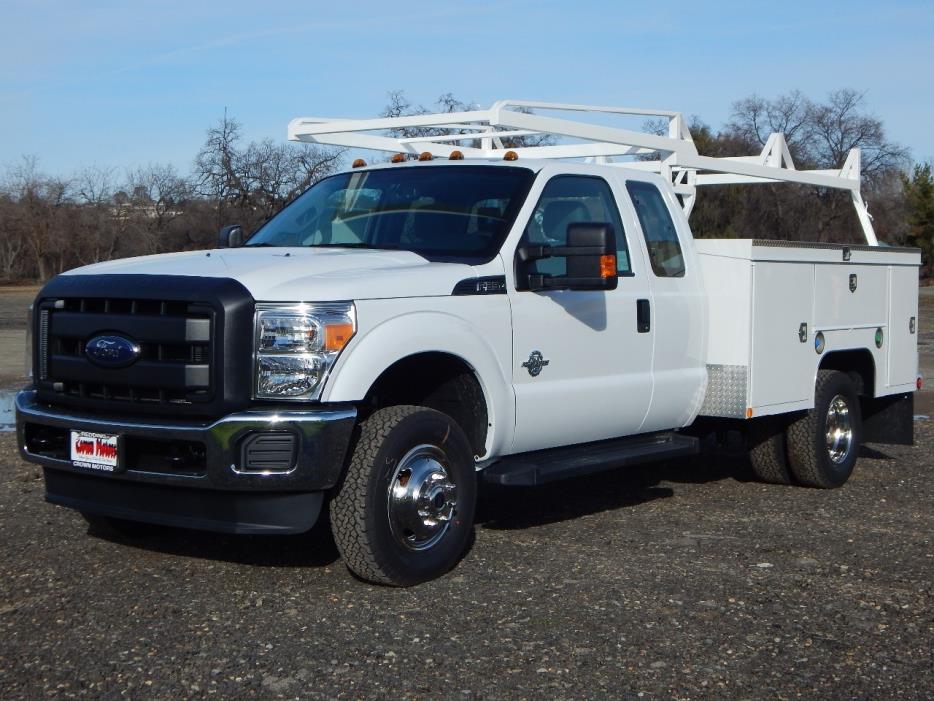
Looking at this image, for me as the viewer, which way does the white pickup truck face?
facing the viewer and to the left of the viewer
